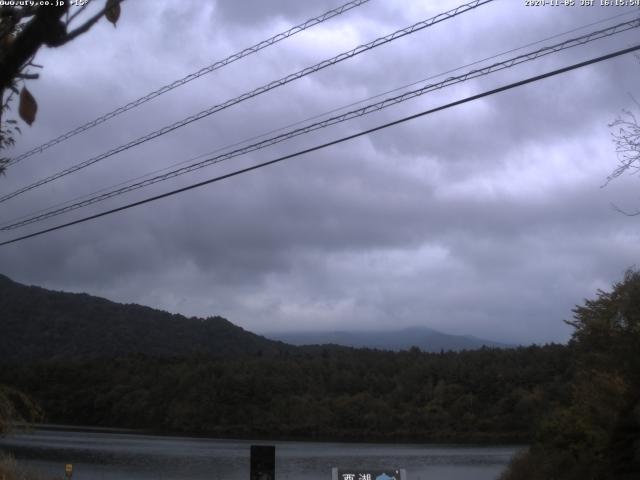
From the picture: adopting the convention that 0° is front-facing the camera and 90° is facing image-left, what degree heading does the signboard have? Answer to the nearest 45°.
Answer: approximately 0°

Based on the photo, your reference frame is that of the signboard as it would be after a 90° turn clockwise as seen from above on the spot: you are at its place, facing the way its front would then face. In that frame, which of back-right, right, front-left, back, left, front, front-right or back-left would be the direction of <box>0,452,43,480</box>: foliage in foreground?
front-right

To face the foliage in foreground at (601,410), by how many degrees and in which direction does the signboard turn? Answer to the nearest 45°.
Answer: approximately 135° to its left

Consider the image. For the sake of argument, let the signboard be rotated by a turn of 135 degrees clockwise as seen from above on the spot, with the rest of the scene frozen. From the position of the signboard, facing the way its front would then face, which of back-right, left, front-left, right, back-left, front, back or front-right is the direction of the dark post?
front

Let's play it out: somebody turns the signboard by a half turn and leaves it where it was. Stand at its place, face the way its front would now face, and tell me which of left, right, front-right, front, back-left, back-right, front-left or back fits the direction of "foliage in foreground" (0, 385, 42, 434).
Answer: front-left
